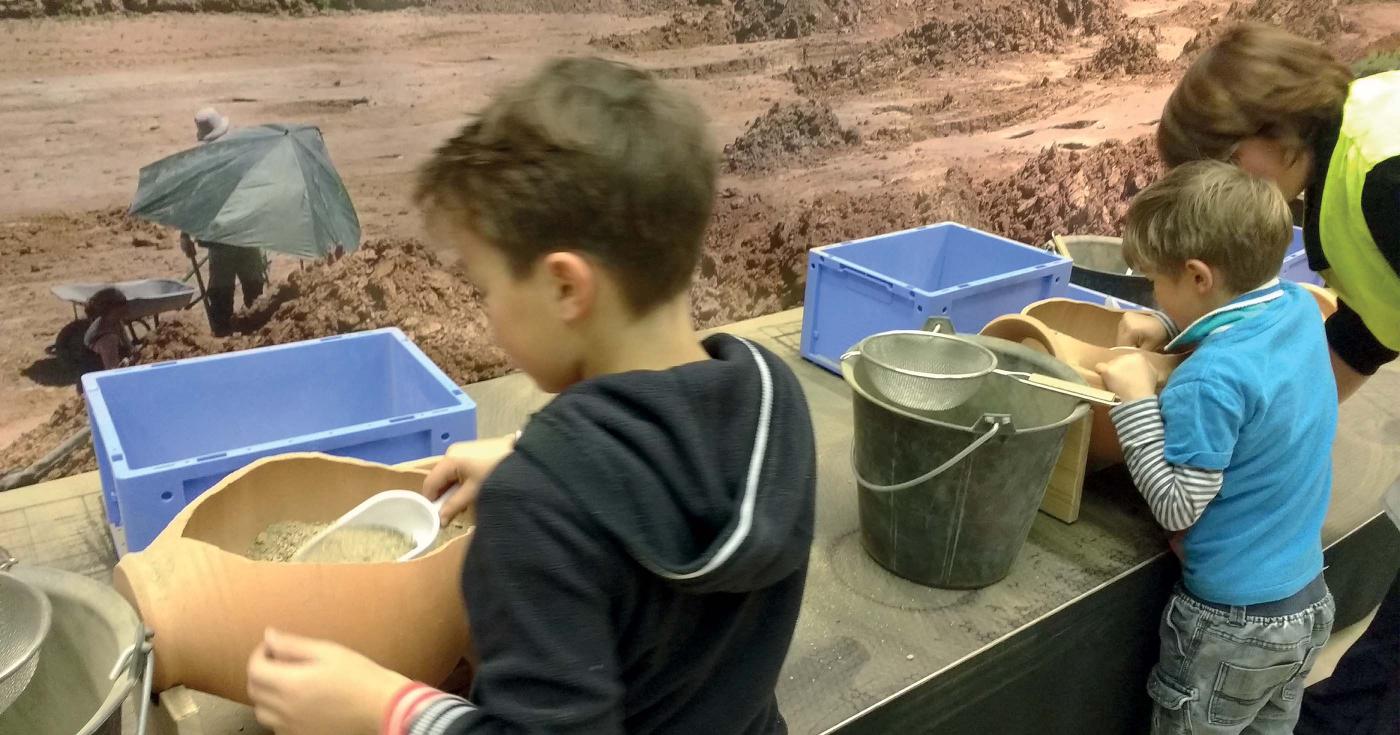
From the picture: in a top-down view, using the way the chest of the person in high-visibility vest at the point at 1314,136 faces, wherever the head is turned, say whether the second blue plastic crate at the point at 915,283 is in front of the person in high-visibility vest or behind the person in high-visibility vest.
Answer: in front

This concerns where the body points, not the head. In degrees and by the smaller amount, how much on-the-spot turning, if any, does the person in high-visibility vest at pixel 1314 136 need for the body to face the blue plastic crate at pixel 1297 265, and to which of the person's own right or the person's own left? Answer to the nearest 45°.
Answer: approximately 90° to the person's own right

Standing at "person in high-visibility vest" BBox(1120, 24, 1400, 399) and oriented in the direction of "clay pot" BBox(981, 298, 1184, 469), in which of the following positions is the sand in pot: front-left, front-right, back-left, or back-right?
front-left

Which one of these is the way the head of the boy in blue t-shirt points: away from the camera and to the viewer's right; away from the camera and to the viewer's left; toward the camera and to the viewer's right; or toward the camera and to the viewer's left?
away from the camera and to the viewer's left

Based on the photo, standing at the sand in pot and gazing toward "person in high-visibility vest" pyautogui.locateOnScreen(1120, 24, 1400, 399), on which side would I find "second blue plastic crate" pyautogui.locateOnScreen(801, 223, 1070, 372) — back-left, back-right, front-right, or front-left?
front-left

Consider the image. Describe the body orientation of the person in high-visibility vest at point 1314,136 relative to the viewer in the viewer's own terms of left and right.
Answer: facing to the left of the viewer

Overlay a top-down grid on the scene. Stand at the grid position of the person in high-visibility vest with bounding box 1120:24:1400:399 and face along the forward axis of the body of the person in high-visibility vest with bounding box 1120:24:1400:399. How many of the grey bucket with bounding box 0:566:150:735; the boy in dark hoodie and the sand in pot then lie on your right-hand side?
0

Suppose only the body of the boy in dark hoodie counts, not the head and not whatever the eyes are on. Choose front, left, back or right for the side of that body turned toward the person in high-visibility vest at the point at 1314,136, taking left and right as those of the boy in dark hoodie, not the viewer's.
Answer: right

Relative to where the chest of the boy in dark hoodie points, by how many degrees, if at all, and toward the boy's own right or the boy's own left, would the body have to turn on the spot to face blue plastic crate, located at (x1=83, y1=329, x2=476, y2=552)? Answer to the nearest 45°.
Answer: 0° — they already face it

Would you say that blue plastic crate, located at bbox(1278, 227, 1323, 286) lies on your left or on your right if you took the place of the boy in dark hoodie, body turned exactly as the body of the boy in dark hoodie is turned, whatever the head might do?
on your right

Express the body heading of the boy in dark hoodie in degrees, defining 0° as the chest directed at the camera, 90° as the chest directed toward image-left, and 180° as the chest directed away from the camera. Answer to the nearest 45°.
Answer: approximately 135°

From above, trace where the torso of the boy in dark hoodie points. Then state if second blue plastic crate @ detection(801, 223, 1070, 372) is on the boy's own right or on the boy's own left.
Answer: on the boy's own right

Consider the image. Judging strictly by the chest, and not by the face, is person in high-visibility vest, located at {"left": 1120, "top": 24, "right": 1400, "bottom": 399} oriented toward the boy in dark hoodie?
no

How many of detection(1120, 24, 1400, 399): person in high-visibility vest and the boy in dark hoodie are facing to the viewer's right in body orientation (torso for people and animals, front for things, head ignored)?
0

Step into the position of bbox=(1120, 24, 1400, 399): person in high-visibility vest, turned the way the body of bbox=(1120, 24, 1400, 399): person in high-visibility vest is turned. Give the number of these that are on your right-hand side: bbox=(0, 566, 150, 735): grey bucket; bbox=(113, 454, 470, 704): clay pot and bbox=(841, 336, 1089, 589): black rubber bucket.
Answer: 0

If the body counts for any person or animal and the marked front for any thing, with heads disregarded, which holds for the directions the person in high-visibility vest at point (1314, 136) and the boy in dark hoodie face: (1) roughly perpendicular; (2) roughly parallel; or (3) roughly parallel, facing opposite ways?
roughly parallel

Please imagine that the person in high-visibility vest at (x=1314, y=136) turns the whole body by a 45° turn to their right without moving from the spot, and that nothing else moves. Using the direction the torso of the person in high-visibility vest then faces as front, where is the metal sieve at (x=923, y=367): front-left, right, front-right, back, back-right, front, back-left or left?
left
